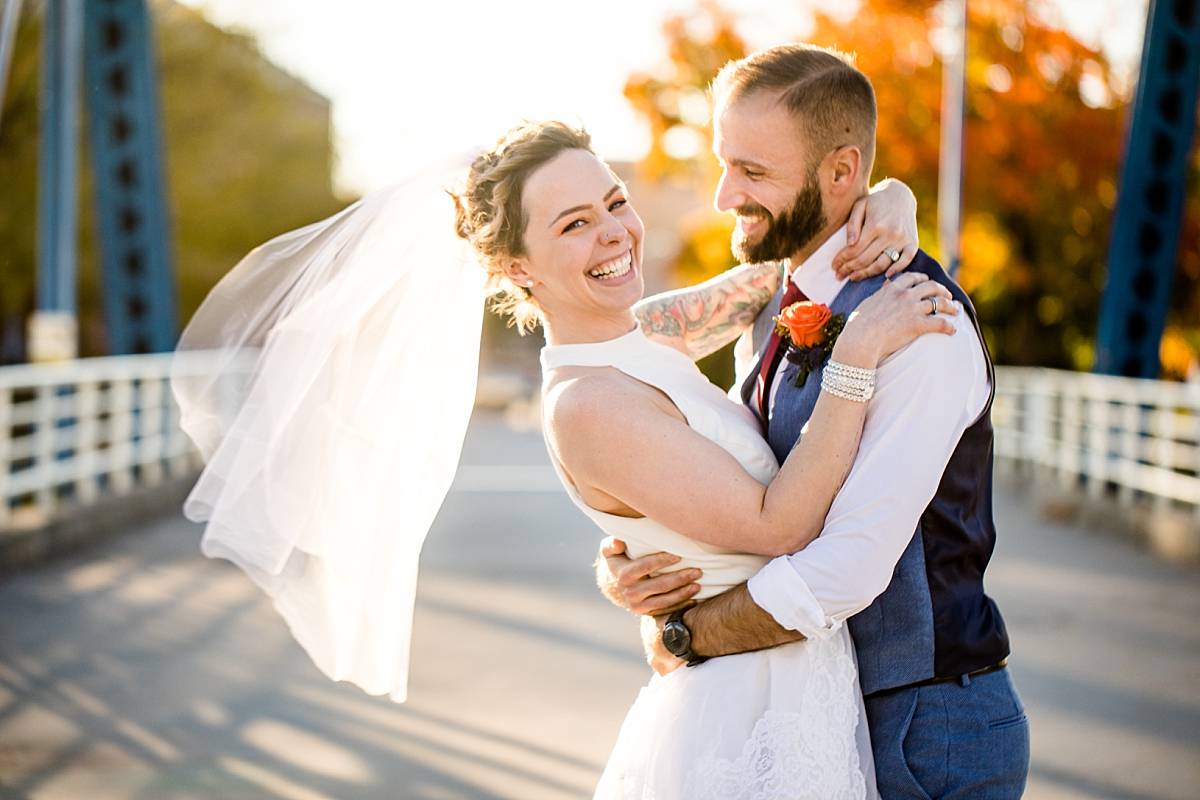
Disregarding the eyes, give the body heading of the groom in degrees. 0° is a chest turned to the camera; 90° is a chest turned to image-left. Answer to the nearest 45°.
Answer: approximately 90°

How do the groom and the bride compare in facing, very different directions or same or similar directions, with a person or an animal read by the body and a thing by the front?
very different directions

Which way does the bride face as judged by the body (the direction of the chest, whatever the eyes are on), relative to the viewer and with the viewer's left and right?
facing to the right of the viewer

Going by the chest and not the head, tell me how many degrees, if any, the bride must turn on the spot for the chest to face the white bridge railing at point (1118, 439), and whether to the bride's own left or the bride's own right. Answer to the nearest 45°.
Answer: approximately 45° to the bride's own left
